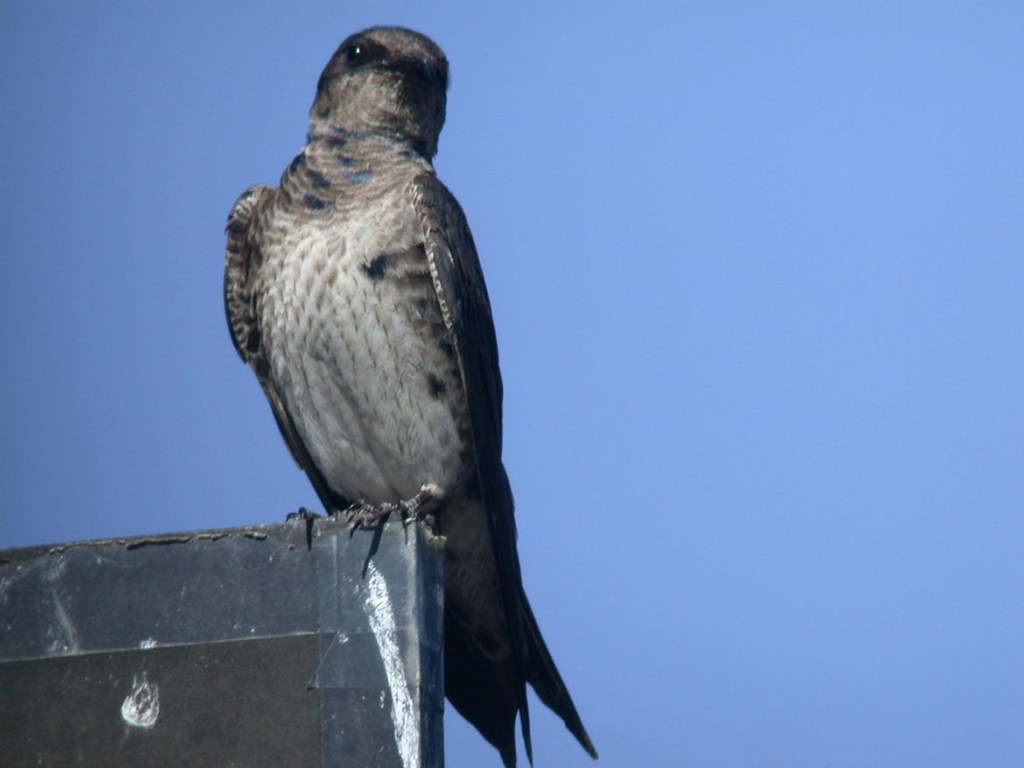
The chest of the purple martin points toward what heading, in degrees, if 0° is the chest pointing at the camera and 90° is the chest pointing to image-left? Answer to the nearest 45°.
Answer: approximately 45°
